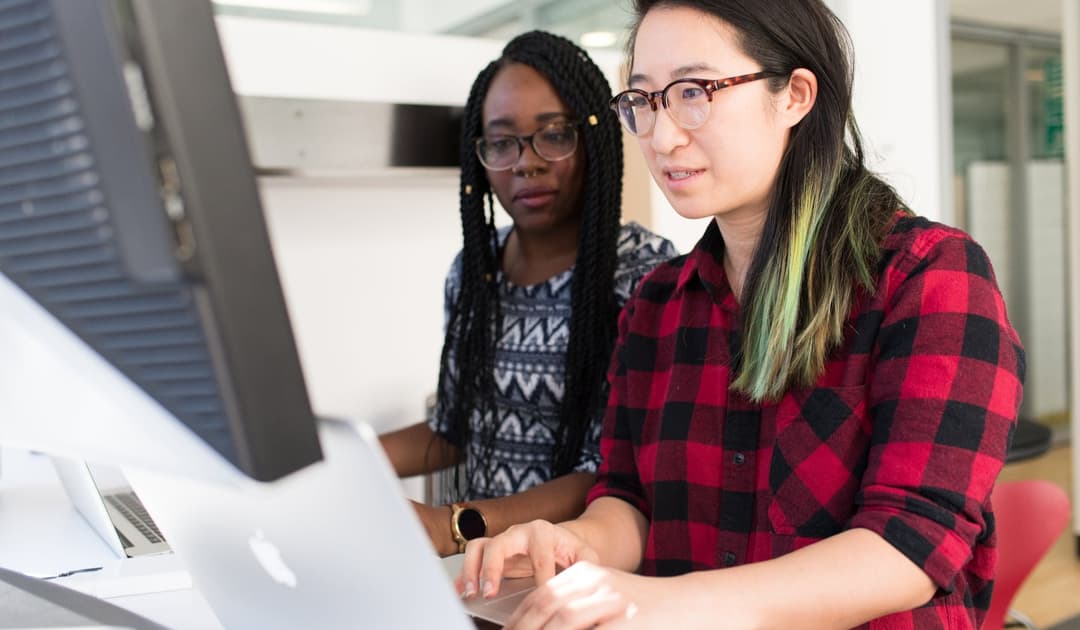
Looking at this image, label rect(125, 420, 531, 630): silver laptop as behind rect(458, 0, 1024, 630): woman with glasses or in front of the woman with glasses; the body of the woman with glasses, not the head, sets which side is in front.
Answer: in front

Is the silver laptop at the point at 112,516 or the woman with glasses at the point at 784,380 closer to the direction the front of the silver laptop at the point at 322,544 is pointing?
the woman with glasses

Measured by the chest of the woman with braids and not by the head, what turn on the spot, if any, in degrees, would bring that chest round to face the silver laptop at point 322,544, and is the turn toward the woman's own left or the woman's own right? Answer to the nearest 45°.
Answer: approximately 45° to the woman's own left

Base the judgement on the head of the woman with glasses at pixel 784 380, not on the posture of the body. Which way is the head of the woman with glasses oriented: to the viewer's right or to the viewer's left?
to the viewer's left

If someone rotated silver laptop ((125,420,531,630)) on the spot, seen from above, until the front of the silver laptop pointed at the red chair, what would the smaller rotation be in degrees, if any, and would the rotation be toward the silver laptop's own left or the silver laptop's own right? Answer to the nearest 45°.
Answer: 0° — it already faces it

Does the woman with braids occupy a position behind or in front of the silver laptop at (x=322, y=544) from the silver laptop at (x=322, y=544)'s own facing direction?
in front

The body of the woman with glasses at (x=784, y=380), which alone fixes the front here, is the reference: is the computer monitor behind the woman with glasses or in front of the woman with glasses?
in front

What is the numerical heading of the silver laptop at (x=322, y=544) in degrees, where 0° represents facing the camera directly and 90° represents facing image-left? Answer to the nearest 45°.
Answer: approximately 225°

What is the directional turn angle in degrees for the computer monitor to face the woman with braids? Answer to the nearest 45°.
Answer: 0° — it already faces them

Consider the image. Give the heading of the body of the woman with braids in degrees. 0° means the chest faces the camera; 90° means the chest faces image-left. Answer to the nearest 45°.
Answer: approximately 45°

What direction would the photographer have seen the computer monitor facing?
facing away from the viewer and to the right of the viewer
